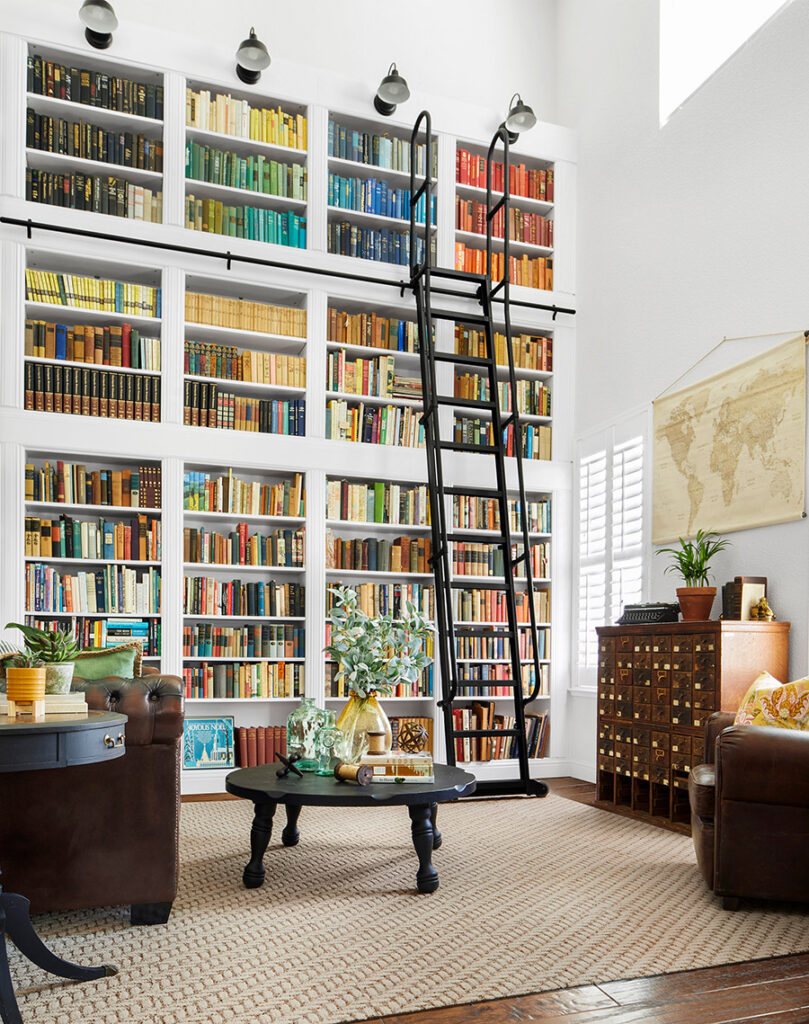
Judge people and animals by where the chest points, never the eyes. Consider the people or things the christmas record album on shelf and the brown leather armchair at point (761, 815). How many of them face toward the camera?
1

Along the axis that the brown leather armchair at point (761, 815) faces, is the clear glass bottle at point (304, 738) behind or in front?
in front

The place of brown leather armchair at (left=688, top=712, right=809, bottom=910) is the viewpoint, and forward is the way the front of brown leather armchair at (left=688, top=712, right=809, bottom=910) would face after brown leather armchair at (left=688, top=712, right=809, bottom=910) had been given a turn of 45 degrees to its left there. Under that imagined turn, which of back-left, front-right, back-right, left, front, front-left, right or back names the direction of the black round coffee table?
front-right

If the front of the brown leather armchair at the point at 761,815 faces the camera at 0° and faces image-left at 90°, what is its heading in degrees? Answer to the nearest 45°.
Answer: approximately 90°

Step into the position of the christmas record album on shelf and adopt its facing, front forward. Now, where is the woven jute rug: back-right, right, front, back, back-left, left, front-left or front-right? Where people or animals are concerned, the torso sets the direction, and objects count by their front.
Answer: front

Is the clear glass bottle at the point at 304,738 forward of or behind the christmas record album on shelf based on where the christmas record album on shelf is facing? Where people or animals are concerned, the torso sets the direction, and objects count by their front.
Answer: forward

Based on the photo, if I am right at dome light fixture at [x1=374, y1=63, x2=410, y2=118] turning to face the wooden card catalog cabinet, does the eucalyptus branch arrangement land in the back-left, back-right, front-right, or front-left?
front-right

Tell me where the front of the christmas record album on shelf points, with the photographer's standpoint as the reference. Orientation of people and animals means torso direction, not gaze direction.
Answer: facing the viewer
